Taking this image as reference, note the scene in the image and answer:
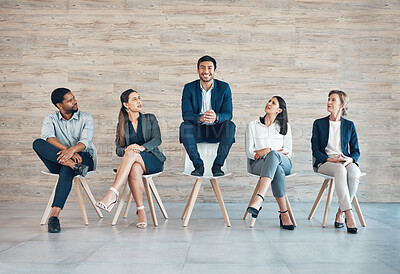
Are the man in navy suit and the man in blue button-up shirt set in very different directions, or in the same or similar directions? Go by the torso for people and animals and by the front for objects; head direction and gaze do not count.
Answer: same or similar directions

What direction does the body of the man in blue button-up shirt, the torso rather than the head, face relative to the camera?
toward the camera

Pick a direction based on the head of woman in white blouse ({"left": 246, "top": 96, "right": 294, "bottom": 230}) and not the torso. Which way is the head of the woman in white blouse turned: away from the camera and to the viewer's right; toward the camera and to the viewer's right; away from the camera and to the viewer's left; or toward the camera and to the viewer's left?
toward the camera and to the viewer's left

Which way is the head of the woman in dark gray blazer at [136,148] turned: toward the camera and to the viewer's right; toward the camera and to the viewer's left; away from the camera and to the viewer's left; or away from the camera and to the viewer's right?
toward the camera and to the viewer's right

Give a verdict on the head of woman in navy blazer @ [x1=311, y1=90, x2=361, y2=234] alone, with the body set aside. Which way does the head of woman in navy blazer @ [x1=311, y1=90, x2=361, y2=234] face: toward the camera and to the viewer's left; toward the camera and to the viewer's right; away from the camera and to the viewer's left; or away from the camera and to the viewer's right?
toward the camera and to the viewer's left

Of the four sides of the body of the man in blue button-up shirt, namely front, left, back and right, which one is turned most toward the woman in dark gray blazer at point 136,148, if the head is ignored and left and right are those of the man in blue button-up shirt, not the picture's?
left

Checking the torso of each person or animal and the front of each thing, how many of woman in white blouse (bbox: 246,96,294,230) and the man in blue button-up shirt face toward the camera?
2

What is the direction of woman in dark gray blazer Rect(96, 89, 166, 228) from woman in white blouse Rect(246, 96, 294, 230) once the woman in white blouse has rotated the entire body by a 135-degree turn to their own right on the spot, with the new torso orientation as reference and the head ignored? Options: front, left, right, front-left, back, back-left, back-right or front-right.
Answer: front-left

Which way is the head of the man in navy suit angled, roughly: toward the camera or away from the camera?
toward the camera

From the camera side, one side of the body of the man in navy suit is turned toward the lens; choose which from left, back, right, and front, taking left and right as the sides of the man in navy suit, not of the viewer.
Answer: front

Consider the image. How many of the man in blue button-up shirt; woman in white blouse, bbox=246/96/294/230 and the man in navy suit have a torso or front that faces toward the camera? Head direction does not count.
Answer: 3

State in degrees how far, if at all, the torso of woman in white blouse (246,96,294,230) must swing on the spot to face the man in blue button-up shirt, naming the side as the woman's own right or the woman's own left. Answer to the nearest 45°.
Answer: approximately 90° to the woman's own right

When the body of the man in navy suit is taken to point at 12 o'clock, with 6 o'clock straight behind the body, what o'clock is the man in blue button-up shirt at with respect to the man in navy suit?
The man in blue button-up shirt is roughly at 3 o'clock from the man in navy suit.
